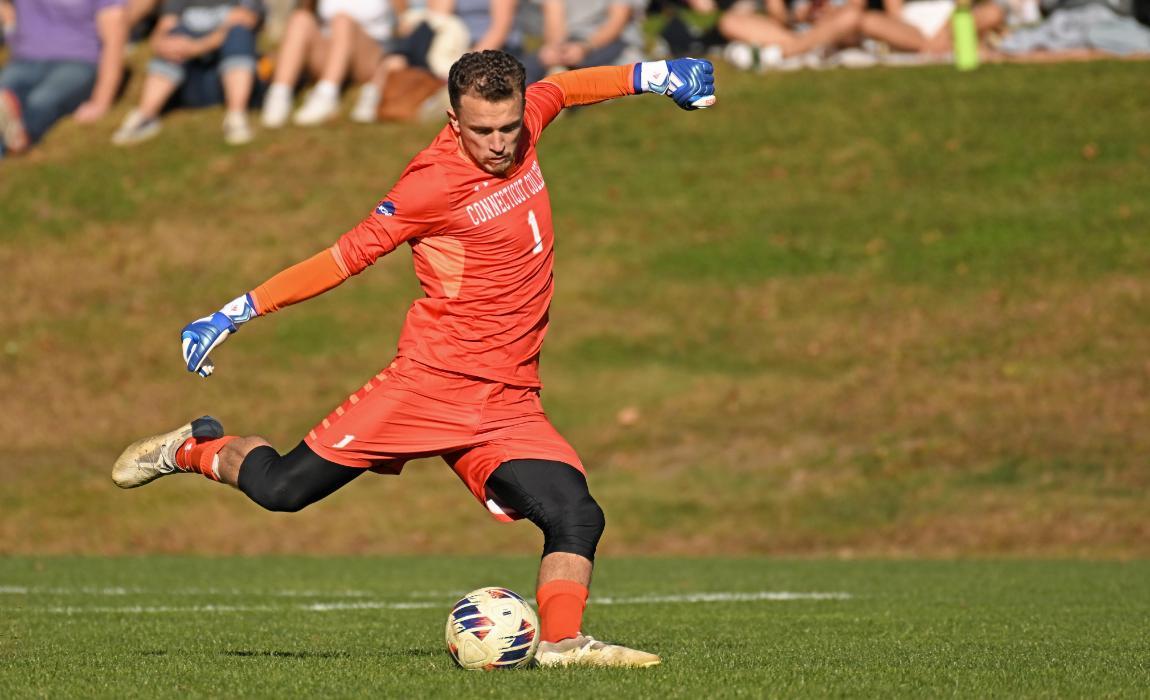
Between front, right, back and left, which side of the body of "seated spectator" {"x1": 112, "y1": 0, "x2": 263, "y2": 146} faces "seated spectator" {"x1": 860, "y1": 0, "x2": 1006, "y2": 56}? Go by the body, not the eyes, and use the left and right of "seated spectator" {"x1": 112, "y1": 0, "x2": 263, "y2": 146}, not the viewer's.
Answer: left

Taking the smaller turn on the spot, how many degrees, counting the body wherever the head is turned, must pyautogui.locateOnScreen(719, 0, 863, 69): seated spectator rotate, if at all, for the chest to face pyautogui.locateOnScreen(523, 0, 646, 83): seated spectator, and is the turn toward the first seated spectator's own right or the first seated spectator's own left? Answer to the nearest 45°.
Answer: approximately 45° to the first seated spectator's own right

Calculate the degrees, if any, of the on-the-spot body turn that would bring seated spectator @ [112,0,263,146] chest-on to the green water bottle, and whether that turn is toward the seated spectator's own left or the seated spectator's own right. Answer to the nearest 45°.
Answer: approximately 90° to the seated spectator's own left

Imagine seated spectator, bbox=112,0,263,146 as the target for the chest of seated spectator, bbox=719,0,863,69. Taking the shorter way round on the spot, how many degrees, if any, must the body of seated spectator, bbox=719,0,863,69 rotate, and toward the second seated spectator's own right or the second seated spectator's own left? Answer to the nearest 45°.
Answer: approximately 90° to the second seated spectator's own right

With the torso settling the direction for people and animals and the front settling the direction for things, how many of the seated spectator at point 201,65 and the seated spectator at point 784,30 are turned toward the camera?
2

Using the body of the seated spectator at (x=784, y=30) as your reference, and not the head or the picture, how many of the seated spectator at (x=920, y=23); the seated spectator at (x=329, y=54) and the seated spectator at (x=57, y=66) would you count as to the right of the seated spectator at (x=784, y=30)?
2

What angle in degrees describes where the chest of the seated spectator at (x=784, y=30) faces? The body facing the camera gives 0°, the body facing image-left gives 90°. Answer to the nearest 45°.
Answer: approximately 0°

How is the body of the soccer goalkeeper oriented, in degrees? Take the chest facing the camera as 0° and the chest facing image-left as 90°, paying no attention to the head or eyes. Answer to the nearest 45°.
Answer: approximately 315°

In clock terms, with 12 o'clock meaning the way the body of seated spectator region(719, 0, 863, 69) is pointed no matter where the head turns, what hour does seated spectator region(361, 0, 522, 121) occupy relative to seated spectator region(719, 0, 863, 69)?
seated spectator region(361, 0, 522, 121) is roughly at 2 o'clock from seated spectator region(719, 0, 863, 69).

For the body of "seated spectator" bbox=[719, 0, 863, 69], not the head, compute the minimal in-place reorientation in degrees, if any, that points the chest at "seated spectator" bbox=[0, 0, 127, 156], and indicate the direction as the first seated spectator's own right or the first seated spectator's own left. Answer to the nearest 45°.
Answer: approximately 90° to the first seated spectator's own right

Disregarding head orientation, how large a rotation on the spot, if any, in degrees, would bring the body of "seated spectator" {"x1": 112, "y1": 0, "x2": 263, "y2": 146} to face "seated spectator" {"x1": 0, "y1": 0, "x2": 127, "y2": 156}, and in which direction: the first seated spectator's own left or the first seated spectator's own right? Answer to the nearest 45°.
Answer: approximately 90° to the first seated spectator's own right

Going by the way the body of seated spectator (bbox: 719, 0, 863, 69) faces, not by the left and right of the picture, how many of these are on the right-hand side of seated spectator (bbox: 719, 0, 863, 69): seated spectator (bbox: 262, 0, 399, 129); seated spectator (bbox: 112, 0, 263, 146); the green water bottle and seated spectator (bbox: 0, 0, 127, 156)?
3

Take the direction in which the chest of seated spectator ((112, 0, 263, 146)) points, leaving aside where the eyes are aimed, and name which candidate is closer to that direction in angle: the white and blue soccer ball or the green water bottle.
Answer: the white and blue soccer ball
